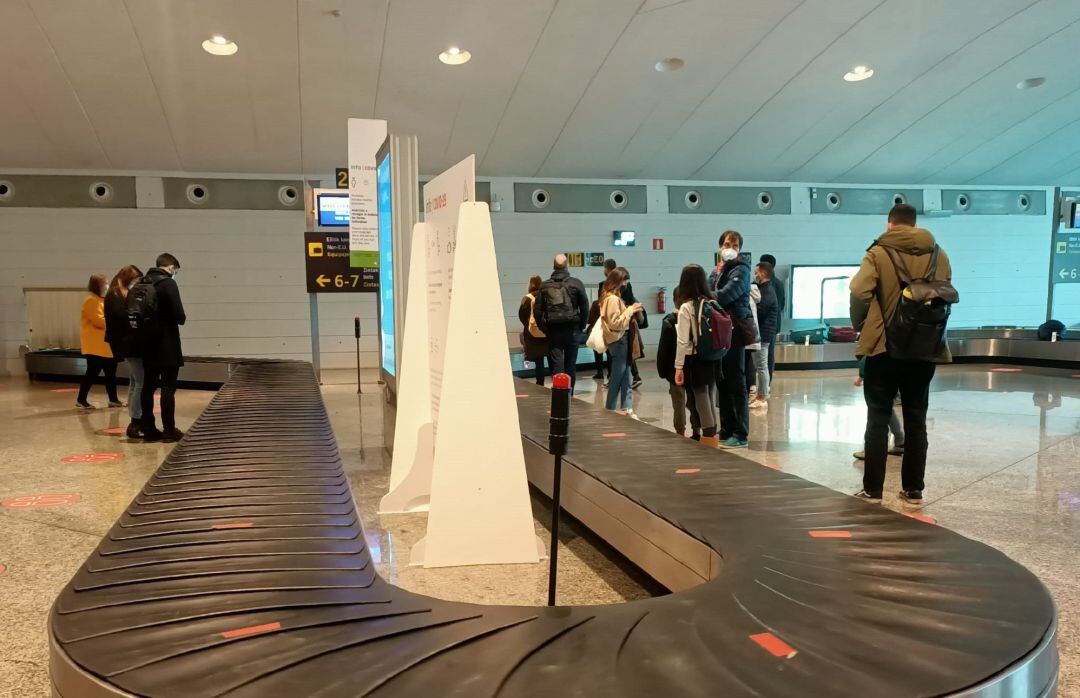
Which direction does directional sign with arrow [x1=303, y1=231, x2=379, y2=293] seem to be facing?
toward the camera

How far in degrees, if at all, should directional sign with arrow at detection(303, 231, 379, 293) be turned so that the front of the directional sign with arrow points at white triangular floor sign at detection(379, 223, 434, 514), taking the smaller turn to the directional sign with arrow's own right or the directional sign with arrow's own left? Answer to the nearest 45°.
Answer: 0° — it already faces it

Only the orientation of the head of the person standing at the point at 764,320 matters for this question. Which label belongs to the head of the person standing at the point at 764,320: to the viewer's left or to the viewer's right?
to the viewer's left

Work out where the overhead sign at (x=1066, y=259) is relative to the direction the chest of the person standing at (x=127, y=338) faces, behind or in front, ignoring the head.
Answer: in front

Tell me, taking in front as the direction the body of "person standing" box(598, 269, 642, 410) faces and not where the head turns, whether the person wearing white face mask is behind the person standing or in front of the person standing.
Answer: in front

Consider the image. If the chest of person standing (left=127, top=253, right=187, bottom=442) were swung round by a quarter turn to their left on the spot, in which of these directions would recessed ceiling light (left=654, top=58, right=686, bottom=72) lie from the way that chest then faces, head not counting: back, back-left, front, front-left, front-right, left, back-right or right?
back-right

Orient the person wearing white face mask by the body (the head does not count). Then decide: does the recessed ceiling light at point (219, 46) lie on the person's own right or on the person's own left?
on the person's own right

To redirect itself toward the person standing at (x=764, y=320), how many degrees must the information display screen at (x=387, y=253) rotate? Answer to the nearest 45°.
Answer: approximately 180°

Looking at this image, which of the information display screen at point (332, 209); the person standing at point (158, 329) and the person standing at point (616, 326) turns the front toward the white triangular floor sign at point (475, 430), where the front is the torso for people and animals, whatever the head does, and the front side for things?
the information display screen

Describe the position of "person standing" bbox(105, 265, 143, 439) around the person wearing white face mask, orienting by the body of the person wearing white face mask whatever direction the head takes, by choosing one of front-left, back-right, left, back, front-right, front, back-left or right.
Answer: front-right

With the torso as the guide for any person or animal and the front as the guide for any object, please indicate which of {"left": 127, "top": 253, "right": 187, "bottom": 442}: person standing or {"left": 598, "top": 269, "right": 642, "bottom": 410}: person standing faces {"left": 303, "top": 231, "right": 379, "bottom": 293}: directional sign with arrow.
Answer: {"left": 127, "top": 253, "right": 187, "bottom": 442}: person standing

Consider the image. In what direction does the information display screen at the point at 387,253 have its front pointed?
to the viewer's left
